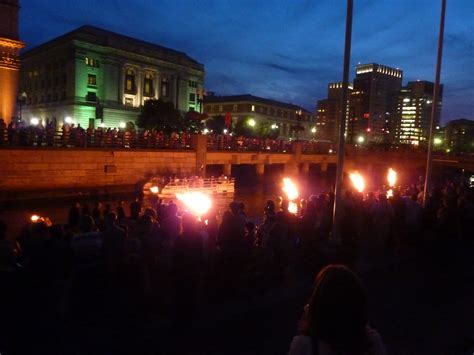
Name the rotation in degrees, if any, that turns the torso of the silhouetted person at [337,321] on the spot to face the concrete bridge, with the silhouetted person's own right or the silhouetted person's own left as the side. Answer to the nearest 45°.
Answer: approximately 45° to the silhouetted person's own left

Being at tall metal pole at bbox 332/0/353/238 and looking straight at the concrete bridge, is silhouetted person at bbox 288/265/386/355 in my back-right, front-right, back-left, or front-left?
back-left

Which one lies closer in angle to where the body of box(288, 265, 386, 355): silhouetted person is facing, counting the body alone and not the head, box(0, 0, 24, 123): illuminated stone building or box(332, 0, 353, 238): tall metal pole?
the tall metal pole

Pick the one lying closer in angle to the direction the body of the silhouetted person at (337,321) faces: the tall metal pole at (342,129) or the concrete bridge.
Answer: the tall metal pole

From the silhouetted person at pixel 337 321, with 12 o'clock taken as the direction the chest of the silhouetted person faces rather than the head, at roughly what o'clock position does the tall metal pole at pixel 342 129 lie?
The tall metal pole is roughly at 12 o'clock from the silhouetted person.

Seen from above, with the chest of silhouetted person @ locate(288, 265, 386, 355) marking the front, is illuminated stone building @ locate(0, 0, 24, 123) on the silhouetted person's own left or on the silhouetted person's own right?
on the silhouetted person's own left

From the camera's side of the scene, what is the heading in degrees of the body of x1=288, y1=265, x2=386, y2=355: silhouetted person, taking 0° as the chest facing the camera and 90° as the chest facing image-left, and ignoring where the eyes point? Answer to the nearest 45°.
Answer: approximately 180°
